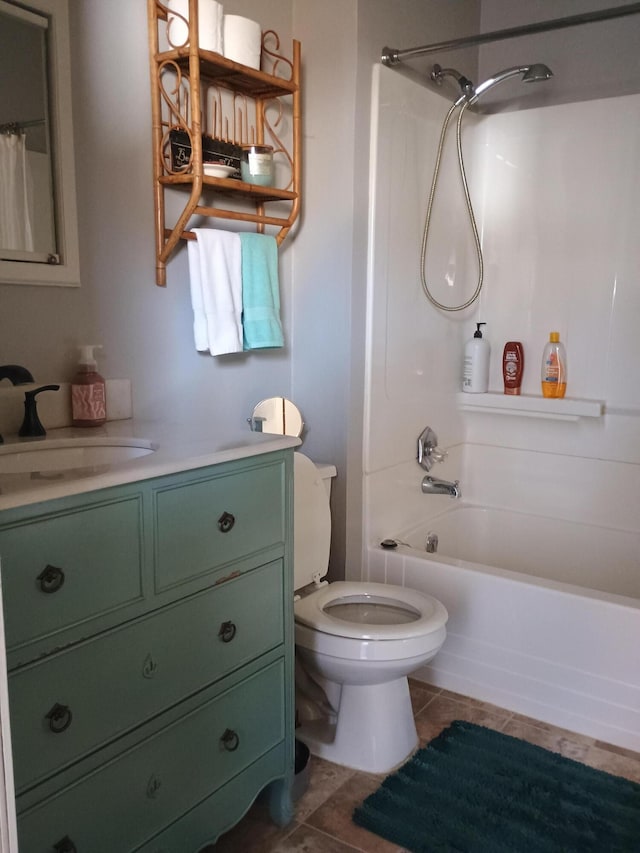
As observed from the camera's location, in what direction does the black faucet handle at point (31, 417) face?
facing to the right of the viewer

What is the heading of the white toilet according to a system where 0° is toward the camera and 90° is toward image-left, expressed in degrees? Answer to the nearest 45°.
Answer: approximately 315°

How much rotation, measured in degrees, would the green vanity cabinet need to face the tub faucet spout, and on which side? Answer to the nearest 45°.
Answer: approximately 90° to its left

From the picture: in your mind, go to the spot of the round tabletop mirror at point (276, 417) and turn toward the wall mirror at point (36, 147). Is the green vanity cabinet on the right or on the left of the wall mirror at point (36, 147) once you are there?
left
